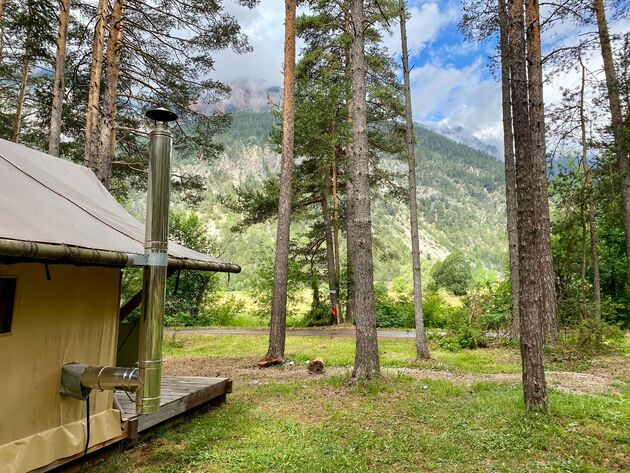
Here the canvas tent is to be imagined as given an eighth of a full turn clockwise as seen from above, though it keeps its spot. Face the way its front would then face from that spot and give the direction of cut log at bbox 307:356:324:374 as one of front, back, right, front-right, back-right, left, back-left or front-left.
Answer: front-left

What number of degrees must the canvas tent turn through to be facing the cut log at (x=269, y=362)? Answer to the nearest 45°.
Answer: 0° — it already faces it

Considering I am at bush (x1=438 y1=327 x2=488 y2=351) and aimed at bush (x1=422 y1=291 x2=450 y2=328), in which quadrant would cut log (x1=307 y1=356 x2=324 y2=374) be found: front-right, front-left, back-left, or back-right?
back-left

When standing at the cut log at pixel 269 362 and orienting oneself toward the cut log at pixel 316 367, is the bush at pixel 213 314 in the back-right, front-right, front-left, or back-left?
back-left

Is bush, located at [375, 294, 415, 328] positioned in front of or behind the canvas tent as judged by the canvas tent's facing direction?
in front

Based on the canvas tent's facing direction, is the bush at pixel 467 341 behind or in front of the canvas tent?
in front

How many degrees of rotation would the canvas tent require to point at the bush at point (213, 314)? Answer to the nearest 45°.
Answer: approximately 45° to its left

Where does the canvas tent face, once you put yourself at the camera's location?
facing away from the viewer and to the right of the viewer

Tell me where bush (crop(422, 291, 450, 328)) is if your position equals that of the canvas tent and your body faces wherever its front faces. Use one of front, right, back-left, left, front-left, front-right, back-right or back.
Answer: front
